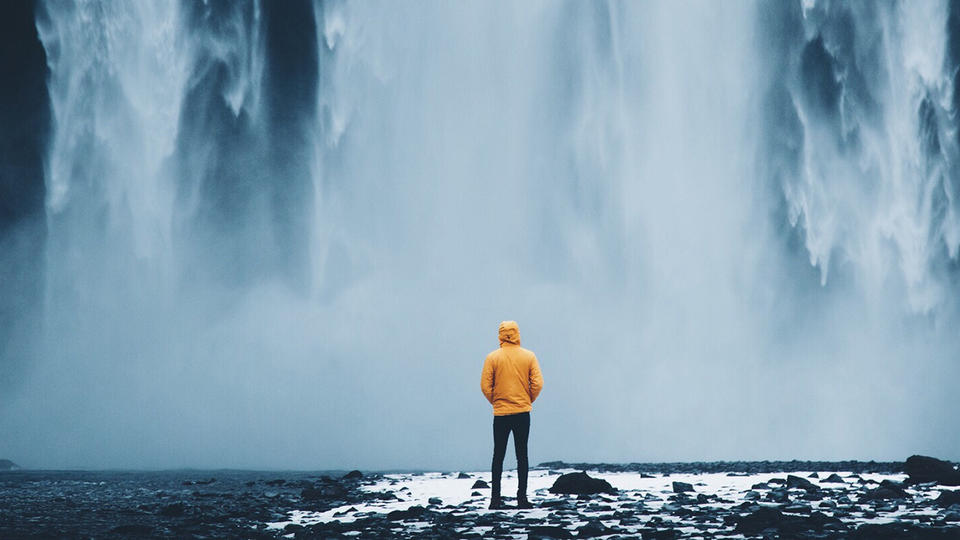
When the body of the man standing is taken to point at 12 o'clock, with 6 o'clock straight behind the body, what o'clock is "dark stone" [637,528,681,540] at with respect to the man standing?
The dark stone is roughly at 5 o'clock from the man standing.

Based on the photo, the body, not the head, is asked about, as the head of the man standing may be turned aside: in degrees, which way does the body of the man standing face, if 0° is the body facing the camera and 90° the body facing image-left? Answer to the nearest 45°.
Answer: approximately 180°

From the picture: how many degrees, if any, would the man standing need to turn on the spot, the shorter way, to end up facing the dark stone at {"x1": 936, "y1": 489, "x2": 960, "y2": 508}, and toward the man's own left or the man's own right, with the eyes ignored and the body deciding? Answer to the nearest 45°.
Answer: approximately 90° to the man's own right

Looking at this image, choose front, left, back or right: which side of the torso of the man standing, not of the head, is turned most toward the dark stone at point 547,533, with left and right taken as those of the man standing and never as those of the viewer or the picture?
back

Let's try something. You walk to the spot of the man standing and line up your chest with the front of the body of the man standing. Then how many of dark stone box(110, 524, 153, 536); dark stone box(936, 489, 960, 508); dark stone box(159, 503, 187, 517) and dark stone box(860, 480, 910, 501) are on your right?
2

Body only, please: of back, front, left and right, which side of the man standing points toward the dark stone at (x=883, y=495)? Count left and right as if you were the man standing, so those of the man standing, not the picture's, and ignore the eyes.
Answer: right

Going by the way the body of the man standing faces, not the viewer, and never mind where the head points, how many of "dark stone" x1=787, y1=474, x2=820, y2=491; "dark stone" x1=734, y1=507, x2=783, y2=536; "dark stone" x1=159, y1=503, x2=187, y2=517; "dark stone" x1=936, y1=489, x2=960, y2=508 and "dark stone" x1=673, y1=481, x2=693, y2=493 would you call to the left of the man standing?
1

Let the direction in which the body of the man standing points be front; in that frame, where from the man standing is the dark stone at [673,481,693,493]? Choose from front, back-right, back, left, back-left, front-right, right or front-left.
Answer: front-right

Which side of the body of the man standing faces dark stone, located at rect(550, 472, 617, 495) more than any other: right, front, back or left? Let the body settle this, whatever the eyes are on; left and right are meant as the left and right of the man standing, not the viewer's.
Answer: front

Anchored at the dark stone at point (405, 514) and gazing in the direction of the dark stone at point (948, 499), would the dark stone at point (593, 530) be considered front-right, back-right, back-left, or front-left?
front-right
